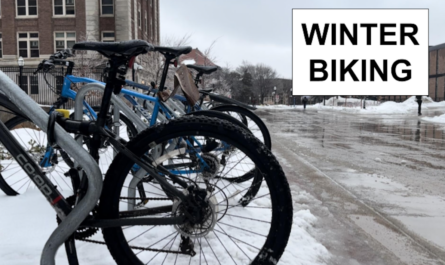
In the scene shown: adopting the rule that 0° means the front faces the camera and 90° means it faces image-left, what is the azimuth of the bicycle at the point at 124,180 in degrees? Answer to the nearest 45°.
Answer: approximately 90°

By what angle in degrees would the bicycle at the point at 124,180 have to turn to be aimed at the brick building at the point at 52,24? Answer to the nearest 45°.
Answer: approximately 90° to its right
